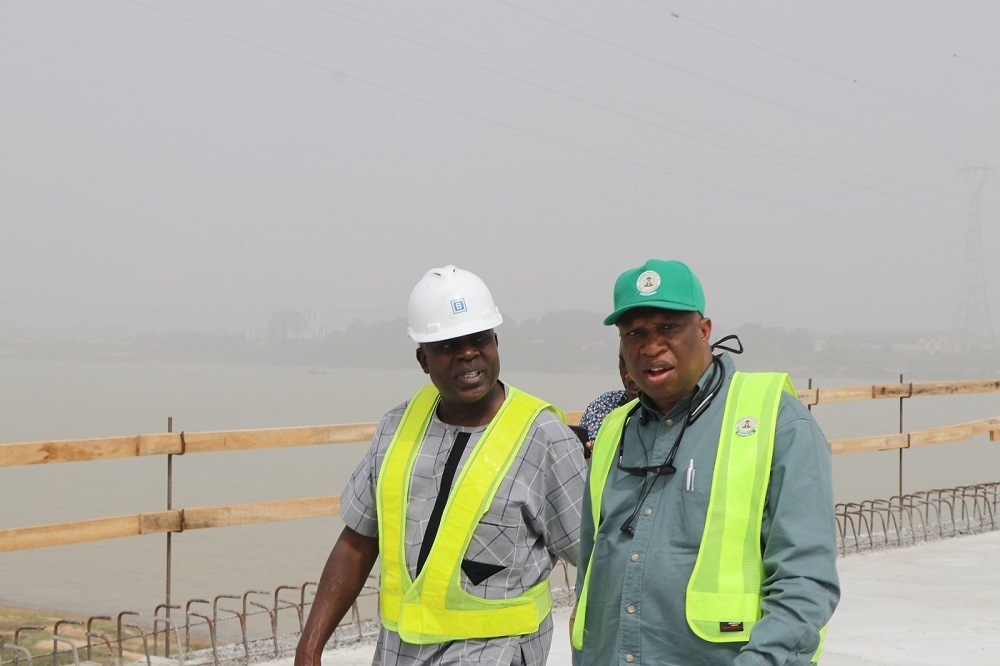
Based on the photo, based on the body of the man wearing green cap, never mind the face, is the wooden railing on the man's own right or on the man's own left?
on the man's own right

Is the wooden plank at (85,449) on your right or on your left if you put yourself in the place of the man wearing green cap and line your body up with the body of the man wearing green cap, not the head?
on your right

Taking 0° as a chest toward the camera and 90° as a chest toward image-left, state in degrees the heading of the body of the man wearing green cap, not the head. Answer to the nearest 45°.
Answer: approximately 45°

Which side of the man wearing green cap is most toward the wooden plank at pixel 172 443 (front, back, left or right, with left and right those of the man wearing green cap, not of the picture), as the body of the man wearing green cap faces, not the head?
right

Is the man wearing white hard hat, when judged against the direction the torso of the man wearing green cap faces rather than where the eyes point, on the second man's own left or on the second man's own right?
on the second man's own right
